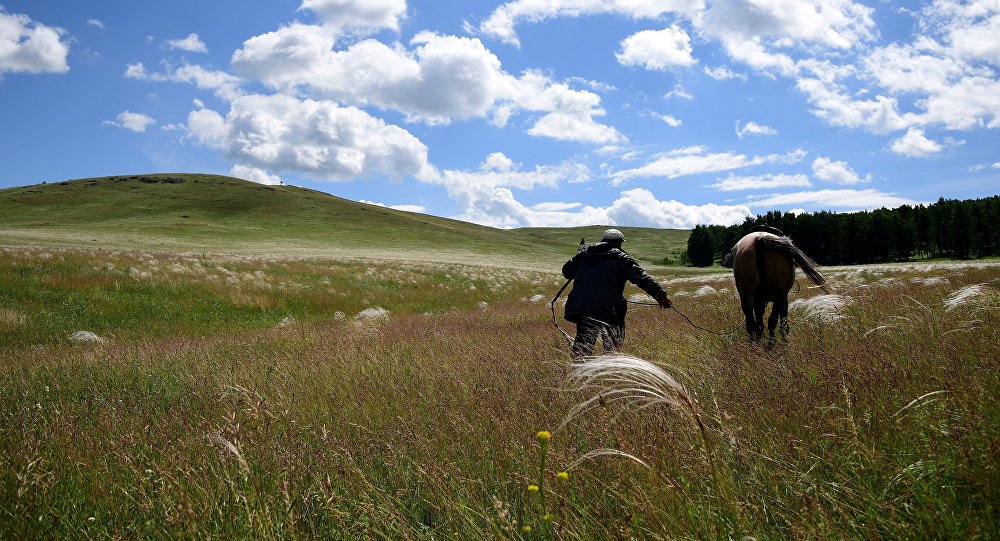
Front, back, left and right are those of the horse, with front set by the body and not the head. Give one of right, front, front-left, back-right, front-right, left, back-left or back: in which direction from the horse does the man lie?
back-left

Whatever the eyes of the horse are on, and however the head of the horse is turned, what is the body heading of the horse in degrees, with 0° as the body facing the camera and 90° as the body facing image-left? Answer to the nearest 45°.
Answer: approximately 180°
